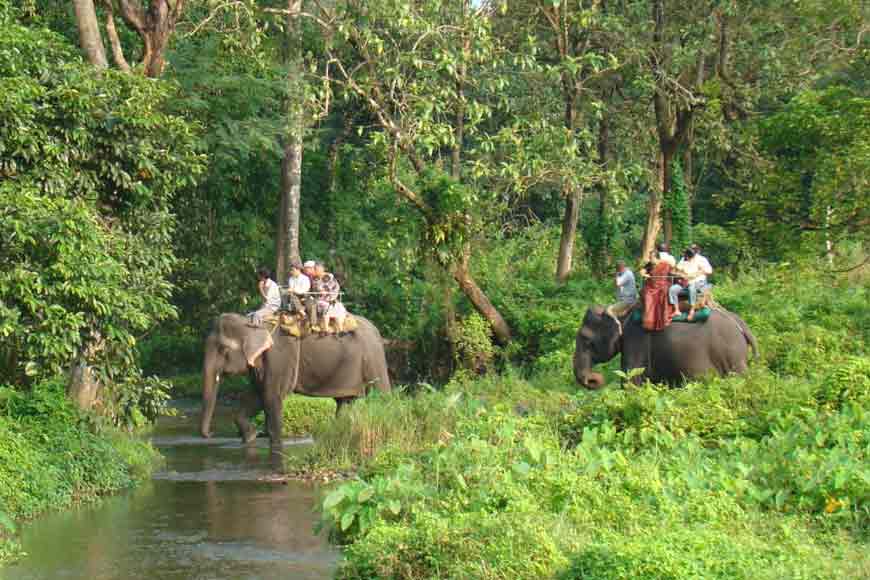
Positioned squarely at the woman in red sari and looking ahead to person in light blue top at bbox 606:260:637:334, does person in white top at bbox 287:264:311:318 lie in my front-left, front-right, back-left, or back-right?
front-left

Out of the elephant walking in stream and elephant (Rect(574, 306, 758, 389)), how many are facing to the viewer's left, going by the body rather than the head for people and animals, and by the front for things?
2

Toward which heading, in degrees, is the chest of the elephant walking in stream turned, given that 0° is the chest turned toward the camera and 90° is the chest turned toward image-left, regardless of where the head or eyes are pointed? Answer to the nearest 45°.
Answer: approximately 90°

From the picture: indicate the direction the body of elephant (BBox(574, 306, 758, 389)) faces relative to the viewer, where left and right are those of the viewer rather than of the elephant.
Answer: facing to the left of the viewer

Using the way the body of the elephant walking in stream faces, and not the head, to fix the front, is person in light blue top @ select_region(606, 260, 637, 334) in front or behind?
behind

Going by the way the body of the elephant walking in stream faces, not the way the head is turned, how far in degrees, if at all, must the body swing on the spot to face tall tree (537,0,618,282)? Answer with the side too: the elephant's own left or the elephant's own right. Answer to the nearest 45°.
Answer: approximately 135° to the elephant's own right

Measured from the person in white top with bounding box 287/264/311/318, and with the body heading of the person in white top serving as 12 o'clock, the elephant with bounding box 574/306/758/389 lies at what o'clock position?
The elephant is roughly at 8 o'clock from the person in white top.

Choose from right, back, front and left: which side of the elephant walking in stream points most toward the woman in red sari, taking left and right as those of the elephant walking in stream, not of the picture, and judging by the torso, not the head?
back

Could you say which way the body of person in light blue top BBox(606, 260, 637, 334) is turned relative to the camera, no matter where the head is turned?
to the viewer's left

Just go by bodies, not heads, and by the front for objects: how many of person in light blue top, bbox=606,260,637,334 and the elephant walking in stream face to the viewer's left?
2

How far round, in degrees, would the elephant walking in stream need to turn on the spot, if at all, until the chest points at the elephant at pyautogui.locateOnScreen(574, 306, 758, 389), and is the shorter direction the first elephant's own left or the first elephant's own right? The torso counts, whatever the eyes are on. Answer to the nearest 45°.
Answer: approximately 180°

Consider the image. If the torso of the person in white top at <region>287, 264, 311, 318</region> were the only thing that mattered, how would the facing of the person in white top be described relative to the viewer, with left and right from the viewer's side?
facing the viewer and to the left of the viewer

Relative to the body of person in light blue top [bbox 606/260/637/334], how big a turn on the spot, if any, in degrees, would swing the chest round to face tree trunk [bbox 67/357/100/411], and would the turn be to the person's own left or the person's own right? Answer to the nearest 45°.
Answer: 0° — they already face it
